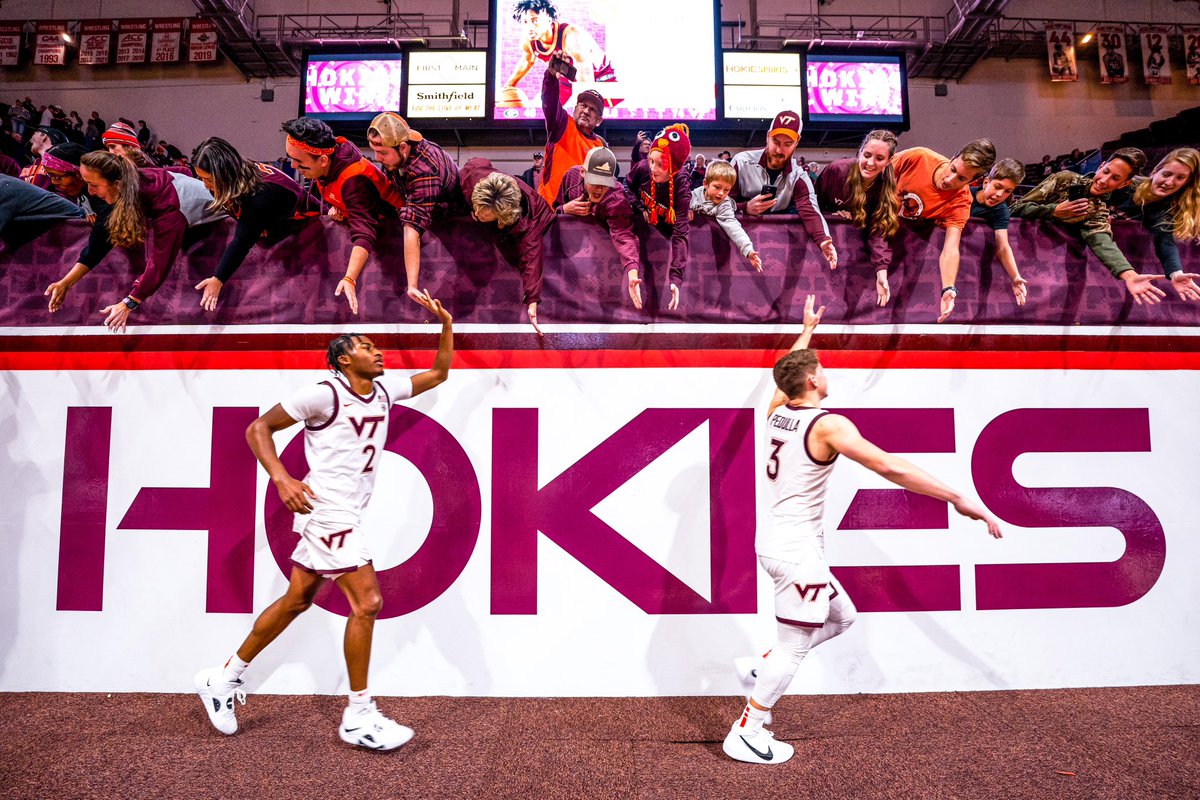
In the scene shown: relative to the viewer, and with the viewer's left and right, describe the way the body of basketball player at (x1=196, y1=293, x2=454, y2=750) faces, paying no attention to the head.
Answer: facing the viewer and to the right of the viewer

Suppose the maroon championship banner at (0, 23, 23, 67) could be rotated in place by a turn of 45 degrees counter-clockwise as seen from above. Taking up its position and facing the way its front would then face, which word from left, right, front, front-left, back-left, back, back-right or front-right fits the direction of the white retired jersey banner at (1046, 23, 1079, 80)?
front

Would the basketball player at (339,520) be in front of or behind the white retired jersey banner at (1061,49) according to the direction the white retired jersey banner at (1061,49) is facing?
in front

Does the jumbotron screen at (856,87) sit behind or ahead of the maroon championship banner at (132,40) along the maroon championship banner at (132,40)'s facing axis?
ahead

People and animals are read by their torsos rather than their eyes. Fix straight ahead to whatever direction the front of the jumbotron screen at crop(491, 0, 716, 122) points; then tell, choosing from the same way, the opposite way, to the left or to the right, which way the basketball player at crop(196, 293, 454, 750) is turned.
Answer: to the left

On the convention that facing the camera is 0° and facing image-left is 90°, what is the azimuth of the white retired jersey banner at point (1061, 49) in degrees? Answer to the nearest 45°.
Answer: approximately 0°

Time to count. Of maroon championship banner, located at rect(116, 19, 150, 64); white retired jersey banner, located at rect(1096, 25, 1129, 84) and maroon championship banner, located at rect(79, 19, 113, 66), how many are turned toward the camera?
3

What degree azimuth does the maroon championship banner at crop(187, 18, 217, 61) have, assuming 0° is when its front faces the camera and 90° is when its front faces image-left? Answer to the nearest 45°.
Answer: approximately 0°

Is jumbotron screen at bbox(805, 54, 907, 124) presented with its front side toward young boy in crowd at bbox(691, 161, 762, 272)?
yes

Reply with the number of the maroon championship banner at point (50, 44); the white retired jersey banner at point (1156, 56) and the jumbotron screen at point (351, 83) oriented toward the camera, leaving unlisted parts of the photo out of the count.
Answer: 3

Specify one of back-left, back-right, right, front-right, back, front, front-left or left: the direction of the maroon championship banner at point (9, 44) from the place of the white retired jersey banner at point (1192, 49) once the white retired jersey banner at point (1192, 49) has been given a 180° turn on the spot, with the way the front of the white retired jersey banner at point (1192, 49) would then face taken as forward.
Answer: back-left

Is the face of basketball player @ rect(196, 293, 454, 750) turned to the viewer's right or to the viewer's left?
to the viewer's right
